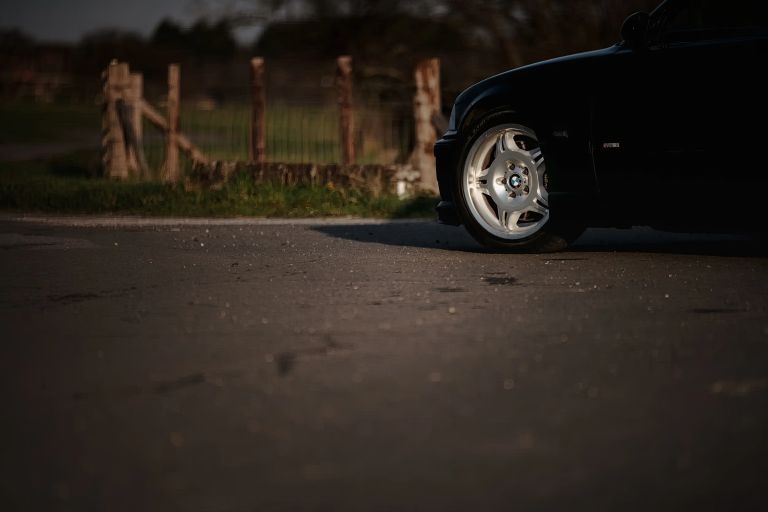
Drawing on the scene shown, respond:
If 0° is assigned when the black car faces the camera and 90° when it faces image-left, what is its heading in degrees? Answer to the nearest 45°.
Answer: approximately 90°
